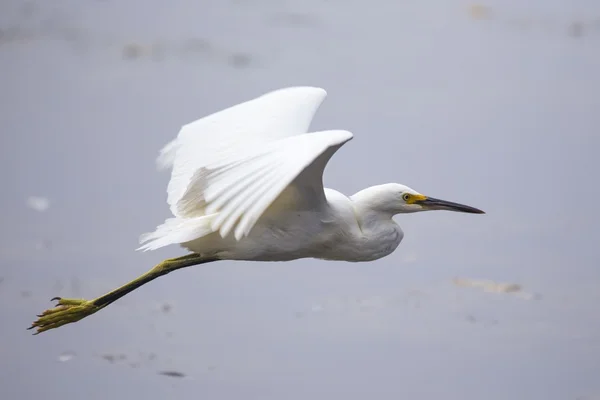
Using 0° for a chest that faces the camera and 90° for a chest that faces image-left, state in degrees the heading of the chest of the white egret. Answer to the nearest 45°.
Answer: approximately 270°
